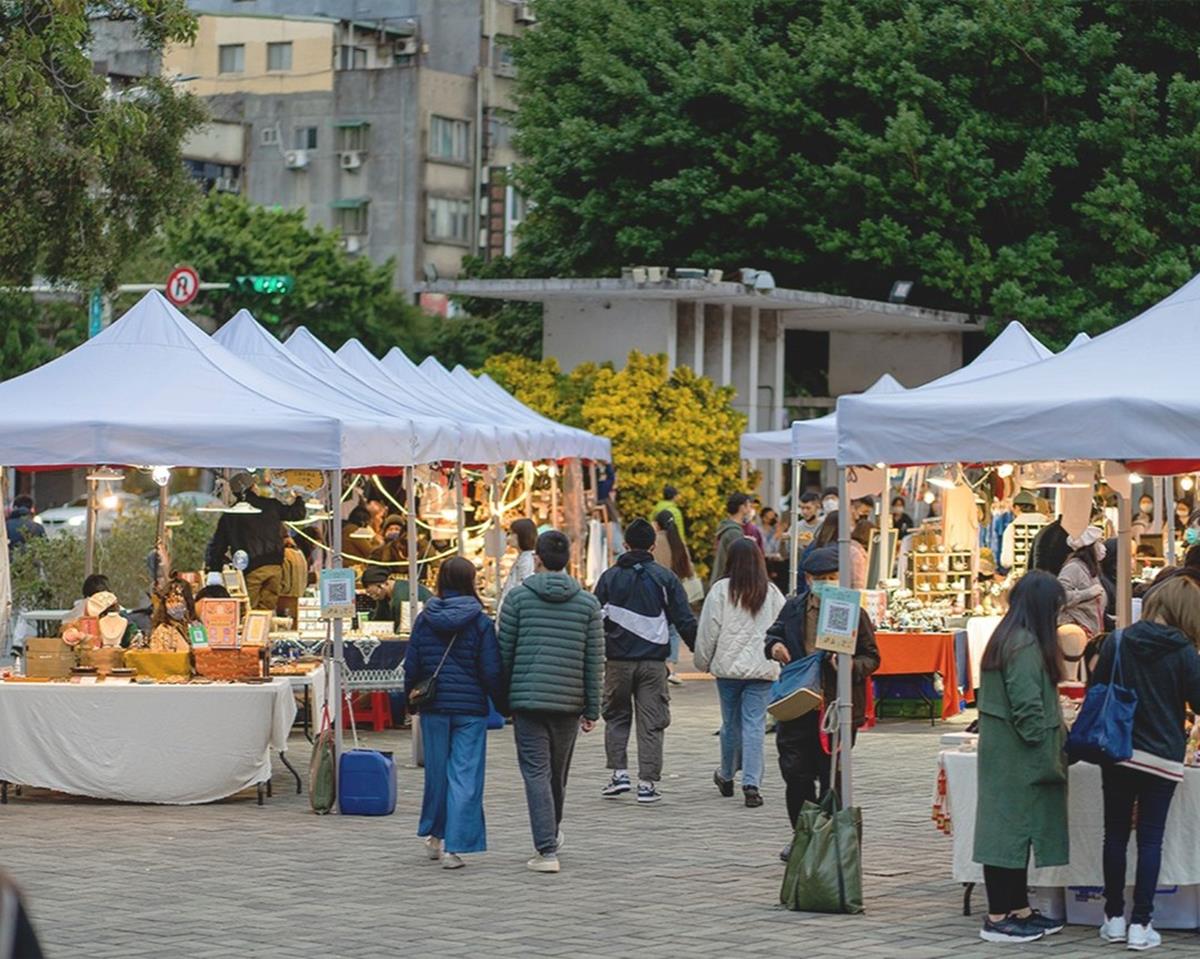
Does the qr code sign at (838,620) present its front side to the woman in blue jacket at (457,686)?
no

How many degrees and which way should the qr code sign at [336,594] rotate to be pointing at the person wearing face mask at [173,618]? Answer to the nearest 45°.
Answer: approximately 135° to its right

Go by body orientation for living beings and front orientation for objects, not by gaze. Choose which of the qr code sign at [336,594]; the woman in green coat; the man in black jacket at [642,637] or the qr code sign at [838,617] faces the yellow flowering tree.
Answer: the man in black jacket

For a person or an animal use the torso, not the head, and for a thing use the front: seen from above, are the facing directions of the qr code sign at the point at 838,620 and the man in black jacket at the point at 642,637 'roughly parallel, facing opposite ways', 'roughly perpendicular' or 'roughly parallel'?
roughly parallel, facing opposite ways

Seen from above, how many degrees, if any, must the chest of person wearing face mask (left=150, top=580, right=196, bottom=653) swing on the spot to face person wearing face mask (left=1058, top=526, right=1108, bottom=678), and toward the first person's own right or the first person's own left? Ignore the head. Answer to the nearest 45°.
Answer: approximately 90° to the first person's own left

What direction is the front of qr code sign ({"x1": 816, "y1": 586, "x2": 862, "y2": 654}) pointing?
toward the camera

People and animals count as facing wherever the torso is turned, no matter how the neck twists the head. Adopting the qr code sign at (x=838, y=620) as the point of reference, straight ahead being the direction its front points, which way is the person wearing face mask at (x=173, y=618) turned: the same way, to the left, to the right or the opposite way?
the same way

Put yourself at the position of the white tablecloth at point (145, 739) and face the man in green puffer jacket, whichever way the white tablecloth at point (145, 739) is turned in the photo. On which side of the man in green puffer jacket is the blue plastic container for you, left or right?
left

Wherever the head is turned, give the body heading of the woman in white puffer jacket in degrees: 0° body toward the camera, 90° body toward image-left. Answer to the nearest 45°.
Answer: approximately 180°

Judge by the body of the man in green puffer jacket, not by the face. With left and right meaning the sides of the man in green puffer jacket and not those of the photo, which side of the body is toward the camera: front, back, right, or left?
back

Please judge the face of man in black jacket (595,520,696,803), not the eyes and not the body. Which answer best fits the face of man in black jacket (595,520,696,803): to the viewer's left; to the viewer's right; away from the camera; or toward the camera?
away from the camera

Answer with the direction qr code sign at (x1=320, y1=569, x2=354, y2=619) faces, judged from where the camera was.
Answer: facing the viewer

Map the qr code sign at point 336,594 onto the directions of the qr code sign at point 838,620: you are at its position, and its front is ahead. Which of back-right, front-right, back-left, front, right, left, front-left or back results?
back-right

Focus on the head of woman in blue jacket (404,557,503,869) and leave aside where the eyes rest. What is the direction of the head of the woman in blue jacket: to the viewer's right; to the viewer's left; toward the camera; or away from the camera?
away from the camera

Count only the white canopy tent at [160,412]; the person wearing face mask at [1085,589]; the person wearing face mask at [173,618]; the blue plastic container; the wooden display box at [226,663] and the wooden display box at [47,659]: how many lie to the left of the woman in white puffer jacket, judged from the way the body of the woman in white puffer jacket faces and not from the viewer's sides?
5

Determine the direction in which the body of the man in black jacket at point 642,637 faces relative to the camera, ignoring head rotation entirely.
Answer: away from the camera

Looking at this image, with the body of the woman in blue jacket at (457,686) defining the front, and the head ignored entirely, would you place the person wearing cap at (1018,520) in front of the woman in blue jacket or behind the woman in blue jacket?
in front

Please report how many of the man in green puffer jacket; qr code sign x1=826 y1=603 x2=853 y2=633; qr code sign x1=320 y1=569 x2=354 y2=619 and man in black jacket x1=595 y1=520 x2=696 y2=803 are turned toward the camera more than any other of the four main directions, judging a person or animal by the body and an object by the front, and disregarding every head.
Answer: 2

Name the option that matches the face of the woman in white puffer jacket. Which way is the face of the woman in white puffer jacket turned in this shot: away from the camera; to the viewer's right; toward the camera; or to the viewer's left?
away from the camera
